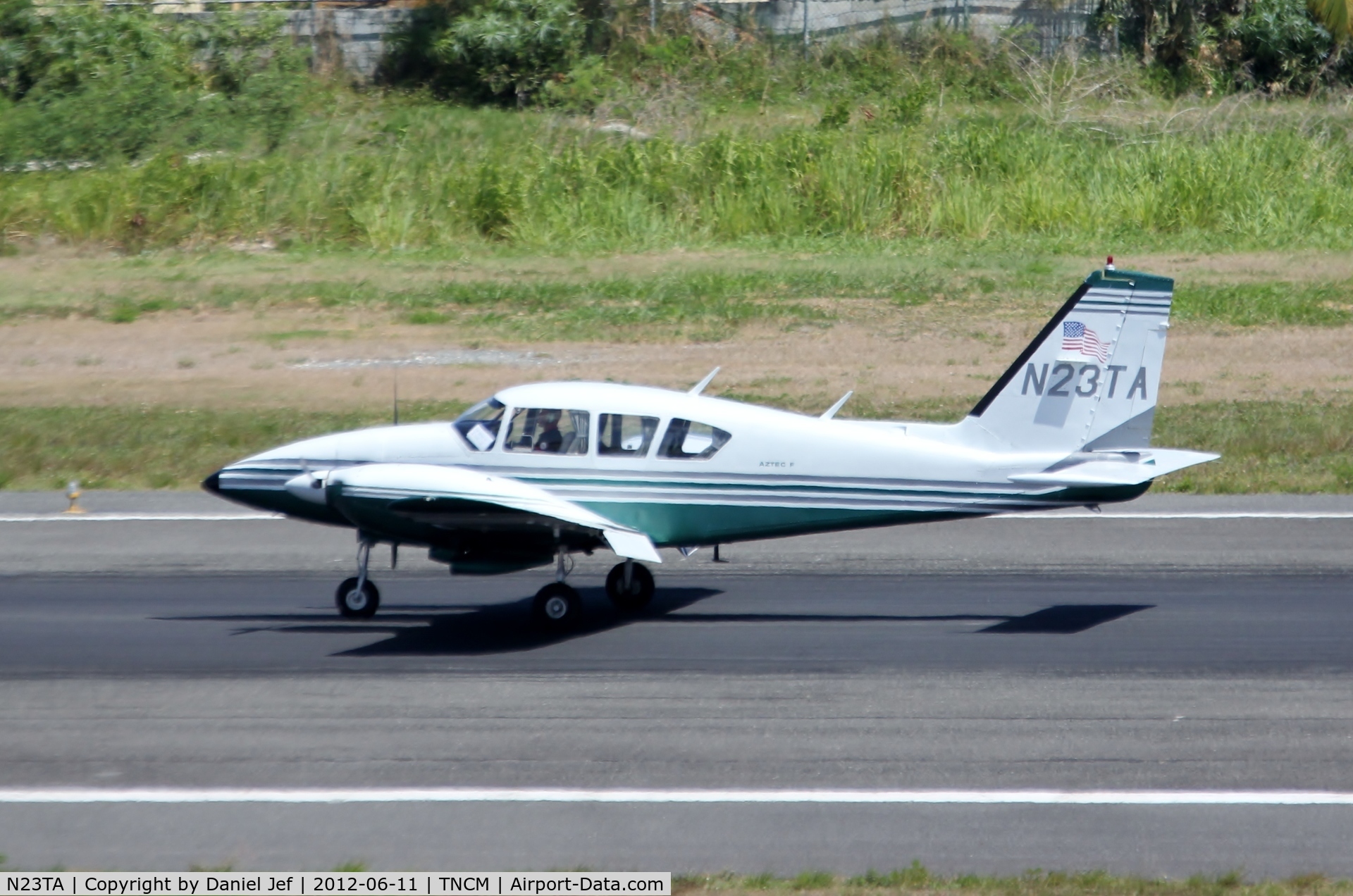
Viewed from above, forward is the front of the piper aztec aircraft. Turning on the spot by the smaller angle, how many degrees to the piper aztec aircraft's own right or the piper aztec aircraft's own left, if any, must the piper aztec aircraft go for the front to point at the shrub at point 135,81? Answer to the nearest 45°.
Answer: approximately 45° to the piper aztec aircraft's own right

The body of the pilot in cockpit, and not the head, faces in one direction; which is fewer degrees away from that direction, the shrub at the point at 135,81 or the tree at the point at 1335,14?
the shrub

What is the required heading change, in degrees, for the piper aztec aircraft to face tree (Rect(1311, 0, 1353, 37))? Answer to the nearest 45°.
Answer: approximately 135° to its right

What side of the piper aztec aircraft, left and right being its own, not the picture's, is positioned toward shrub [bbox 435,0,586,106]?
right

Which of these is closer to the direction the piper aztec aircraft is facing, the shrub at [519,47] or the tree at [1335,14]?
the shrub

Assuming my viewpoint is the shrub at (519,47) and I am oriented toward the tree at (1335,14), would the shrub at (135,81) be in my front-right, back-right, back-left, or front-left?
back-right

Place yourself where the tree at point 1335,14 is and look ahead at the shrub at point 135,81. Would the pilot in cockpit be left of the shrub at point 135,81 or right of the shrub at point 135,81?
left

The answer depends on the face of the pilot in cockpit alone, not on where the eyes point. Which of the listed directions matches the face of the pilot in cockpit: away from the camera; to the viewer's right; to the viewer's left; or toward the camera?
to the viewer's left

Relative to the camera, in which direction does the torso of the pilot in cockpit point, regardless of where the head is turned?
to the viewer's left

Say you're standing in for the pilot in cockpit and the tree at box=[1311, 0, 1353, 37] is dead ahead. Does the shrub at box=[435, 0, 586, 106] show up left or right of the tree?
left

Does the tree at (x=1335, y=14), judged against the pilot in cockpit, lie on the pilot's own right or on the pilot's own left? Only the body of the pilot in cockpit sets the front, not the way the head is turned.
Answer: on the pilot's own right

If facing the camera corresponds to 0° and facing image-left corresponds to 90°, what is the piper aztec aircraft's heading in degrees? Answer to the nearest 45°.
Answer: approximately 90°
